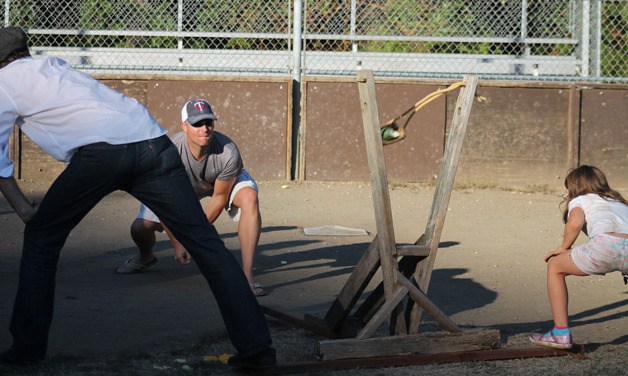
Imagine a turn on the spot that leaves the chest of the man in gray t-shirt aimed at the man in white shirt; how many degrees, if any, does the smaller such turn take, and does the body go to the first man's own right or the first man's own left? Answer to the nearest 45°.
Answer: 0° — they already face them

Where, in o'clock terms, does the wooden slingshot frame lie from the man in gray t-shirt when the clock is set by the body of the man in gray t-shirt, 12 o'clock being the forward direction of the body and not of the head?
The wooden slingshot frame is roughly at 11 o'clock from the man in gray t-shirt.

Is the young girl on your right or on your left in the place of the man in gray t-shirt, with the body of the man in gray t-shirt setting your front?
on your left

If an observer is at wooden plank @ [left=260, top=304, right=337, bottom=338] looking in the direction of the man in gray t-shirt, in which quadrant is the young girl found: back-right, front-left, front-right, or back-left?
back-right

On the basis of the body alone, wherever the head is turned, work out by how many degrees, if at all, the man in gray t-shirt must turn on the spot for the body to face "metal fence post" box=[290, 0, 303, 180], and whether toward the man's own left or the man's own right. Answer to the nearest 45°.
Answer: approximately 180°

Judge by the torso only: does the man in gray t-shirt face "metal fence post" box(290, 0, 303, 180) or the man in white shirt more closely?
the man in white shirt

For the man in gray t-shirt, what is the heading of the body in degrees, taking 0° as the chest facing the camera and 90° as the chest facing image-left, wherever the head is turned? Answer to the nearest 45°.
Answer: approximately 0°
